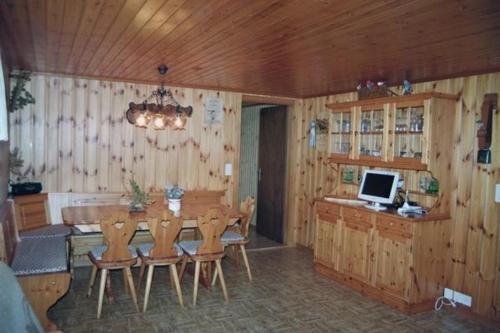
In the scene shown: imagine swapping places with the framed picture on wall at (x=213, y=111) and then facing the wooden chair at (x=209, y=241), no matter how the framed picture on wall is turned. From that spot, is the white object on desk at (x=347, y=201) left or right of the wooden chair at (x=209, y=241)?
left

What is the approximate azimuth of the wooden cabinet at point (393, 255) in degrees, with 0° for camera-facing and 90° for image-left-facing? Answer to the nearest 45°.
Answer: approximately 45°

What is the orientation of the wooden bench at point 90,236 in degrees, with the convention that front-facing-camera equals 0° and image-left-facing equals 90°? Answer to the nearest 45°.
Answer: approximately 0°

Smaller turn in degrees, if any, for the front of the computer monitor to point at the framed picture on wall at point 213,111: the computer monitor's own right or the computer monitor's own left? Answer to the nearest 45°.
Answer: approximately 45° to the computer monitor's own right

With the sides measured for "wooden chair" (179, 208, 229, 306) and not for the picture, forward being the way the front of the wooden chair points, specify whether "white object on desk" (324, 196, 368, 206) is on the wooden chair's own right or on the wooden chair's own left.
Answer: on the wooden chair's own right

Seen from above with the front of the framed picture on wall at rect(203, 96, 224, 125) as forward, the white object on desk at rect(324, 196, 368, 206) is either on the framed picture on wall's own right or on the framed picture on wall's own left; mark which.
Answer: on the framed picture on wall's own left

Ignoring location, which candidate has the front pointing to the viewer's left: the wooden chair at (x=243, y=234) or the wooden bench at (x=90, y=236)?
the wooden chair

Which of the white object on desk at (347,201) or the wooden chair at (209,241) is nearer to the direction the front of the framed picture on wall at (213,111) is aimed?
the wooden chair

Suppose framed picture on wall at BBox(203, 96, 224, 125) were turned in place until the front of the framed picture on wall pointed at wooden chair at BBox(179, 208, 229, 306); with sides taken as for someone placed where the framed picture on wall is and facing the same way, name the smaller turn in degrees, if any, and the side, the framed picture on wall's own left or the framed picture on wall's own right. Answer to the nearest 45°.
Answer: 0° — it already faces it

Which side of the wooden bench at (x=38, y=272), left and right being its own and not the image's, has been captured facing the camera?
right

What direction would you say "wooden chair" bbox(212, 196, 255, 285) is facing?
to the viewer's left

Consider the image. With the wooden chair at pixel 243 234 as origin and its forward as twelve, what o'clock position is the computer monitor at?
The computer monitor is roughly at 6 o'clock from the wooden chair.

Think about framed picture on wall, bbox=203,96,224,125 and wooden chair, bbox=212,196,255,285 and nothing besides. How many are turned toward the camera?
1
